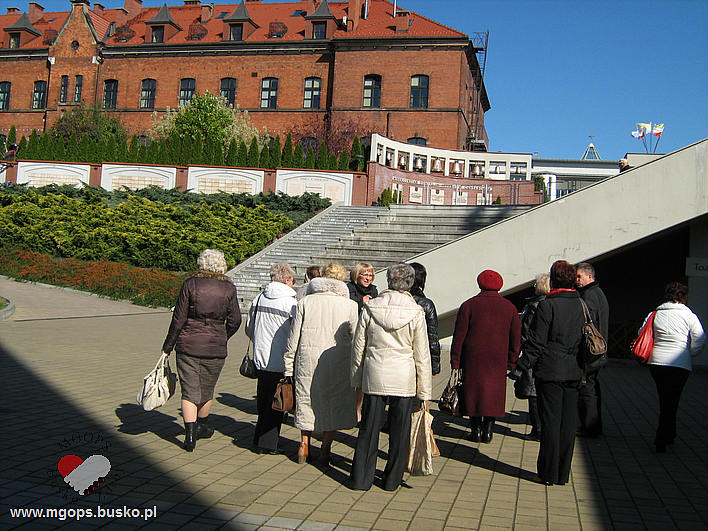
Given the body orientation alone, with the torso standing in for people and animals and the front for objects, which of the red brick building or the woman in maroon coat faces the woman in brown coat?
the red brick building

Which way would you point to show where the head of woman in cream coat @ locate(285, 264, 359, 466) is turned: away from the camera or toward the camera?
away from the camera

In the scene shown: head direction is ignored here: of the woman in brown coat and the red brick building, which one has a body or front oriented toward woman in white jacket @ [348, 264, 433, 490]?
the red brick building

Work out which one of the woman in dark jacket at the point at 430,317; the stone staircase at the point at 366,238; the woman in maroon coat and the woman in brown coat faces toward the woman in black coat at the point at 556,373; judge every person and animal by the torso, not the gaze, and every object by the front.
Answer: the stone staircase

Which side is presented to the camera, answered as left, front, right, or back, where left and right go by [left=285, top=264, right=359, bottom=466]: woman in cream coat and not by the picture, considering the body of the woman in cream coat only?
back

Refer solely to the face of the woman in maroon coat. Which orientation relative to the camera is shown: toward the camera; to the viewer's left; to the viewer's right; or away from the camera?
away from the camera

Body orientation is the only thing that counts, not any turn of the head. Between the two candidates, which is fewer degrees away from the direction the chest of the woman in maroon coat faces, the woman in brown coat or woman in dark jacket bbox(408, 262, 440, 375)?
the woman in dark jacket

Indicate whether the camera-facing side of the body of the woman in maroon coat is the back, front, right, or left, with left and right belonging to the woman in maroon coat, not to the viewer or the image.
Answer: back

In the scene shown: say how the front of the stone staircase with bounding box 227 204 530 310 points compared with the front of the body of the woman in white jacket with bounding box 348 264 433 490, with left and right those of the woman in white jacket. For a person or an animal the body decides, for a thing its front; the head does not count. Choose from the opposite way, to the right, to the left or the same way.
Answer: the opposite way

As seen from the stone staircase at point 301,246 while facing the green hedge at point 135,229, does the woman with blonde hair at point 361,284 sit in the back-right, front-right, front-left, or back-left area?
back-left
